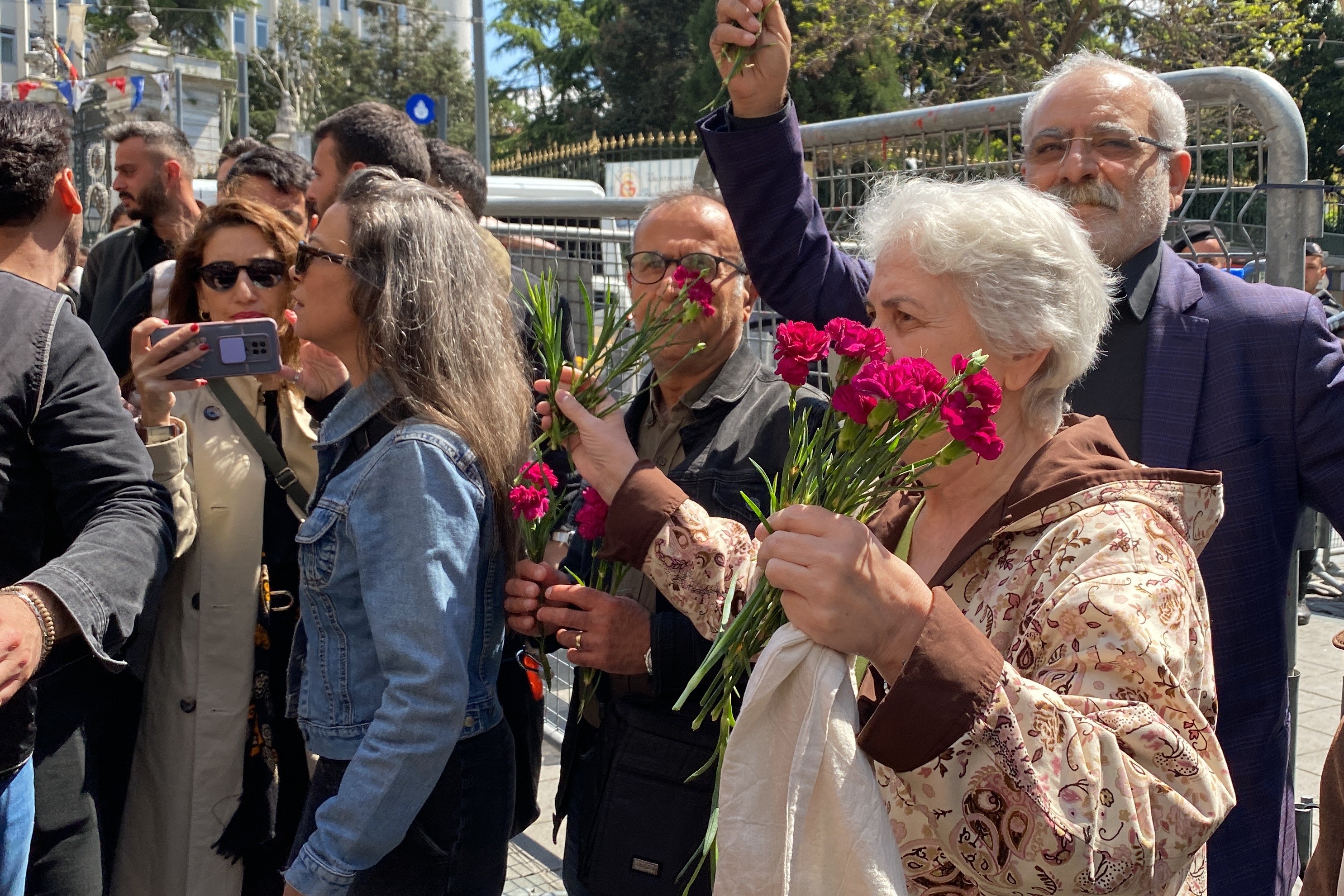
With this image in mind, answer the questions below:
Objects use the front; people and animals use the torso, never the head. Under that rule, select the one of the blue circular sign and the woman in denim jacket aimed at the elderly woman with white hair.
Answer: the blue circular sign

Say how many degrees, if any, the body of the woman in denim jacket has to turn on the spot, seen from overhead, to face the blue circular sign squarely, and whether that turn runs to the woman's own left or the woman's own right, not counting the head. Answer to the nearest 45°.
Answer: approximately 90° to the woman's own right

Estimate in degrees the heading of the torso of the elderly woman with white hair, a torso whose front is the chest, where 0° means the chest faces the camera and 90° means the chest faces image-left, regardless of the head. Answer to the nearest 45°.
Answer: approximately 90°

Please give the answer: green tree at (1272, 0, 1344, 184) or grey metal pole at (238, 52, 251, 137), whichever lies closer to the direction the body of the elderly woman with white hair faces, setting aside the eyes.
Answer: the grey metal pole

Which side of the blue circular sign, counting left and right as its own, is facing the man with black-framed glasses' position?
front

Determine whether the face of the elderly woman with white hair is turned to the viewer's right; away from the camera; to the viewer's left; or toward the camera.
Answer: to the viewer's left

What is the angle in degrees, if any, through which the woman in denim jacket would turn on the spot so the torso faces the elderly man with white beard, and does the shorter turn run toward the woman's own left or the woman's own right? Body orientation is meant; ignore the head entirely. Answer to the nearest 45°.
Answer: approximately 180°

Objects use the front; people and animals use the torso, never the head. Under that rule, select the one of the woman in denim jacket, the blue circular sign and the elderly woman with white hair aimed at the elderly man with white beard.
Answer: the blue circular sign

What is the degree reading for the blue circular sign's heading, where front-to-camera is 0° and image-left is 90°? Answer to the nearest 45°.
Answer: approximately 0°

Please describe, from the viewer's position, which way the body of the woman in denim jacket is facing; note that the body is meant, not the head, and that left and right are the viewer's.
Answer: facing to the left of the viewer

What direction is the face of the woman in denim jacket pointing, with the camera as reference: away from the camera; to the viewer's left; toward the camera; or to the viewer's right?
to the viewer's left

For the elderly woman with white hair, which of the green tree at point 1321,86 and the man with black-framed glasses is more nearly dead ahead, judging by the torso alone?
the man with black-framed glasses

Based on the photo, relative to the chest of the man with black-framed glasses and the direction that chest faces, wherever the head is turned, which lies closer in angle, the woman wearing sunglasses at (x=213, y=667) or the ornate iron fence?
the woman wearing sunglasses
